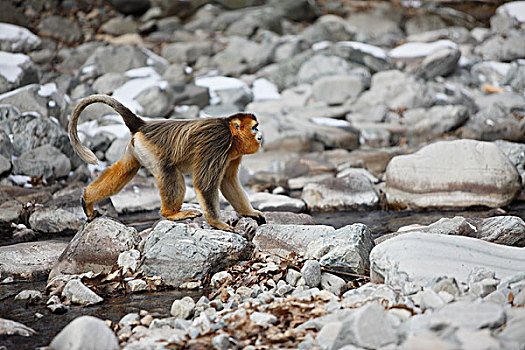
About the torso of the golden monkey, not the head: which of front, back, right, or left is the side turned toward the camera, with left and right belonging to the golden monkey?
right

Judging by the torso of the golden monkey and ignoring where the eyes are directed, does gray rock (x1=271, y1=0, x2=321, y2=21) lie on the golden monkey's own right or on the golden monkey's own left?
on the golden monkey's own left

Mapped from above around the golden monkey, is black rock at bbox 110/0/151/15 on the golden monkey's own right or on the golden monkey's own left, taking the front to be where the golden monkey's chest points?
on the golden monkey's own left

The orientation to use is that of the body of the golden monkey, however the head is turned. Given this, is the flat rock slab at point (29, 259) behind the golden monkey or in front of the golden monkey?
behind

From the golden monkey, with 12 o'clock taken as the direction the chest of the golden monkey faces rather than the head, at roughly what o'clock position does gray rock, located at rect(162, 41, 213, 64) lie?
The gray rock is roughly at 9 o'clock from the golden monkey.

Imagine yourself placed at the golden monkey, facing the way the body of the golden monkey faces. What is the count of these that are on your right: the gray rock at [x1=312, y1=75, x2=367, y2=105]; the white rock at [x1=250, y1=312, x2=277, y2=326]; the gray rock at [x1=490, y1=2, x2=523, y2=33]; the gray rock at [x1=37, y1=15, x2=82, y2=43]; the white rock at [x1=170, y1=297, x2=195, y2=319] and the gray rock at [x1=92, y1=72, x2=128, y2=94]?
2

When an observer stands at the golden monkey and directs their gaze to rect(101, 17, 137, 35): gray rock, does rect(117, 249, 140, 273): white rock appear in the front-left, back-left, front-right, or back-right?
back-left

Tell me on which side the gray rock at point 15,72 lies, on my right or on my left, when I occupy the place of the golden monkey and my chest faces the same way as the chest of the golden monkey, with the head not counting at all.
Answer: on my left

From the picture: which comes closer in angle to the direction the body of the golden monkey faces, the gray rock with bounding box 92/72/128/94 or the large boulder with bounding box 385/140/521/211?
the large boulder

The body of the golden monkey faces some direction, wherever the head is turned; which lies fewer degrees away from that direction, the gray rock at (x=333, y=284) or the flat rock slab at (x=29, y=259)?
the gray rock

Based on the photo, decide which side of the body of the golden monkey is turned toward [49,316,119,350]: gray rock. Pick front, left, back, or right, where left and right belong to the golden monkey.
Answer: right

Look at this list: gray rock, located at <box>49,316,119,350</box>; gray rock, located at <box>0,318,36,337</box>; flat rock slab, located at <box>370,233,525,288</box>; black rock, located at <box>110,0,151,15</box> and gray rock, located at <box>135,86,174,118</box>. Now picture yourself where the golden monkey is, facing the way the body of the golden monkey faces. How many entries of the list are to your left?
2
